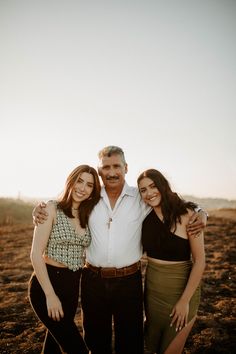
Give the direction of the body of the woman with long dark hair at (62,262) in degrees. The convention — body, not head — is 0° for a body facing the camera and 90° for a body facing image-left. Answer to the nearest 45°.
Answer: approximately 315°

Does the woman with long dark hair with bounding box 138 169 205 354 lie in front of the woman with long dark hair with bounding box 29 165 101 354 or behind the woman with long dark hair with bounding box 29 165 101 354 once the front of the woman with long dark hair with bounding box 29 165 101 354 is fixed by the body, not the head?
in front

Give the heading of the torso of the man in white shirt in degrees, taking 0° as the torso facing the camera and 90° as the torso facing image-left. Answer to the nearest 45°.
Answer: approximately 0°
